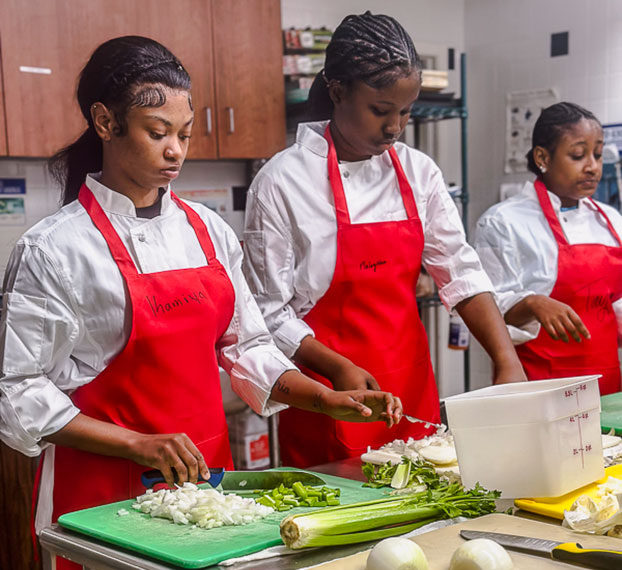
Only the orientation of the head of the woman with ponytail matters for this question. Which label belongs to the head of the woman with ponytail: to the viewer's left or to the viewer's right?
to the viewer's right

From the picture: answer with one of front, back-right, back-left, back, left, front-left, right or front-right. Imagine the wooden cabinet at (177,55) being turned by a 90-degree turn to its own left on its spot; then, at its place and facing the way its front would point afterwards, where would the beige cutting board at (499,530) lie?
right

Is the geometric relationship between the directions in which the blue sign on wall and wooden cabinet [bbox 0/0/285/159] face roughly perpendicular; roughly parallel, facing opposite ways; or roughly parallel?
roughly parallel

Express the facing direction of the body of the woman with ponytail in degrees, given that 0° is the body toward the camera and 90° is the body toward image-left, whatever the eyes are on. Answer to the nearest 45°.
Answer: approximately 315°

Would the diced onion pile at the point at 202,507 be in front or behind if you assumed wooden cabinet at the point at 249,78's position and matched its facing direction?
in front

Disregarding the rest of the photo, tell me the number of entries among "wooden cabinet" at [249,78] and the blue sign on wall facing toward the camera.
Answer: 2

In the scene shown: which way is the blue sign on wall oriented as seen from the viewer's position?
toward the camera

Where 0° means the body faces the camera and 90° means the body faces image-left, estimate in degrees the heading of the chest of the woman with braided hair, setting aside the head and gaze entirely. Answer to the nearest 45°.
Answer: approximately 315°

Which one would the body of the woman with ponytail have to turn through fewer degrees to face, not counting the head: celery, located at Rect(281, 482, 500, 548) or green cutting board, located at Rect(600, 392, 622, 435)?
the celery

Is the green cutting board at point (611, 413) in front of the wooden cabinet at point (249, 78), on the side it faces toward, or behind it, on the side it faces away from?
in front

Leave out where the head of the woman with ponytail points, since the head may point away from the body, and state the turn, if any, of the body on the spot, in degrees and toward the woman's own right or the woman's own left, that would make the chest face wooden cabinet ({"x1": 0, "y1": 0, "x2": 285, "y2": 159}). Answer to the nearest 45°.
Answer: approximately 135° to the woman's own left

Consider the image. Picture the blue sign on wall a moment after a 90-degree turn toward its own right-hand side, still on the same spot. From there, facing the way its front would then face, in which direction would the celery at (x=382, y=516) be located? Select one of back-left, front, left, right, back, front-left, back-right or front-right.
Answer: left

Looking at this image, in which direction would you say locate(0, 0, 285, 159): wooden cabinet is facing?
toward the camera
